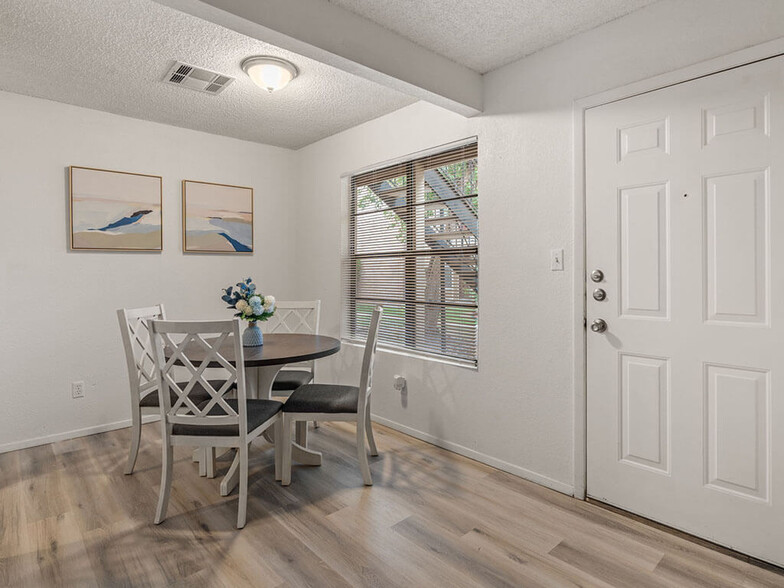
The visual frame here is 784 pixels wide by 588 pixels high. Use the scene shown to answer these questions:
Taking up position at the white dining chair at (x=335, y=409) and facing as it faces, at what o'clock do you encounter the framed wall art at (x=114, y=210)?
The framed wall art is roughly at 1 o'clock from the white dining chair.

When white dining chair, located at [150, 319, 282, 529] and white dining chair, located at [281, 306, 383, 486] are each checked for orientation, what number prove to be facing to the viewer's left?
1

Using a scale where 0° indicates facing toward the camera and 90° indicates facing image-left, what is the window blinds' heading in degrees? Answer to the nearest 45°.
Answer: approximately 45°

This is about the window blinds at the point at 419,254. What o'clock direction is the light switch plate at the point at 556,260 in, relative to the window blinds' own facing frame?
The light switch plate is roughly at 9 o'clock from the window blinds.

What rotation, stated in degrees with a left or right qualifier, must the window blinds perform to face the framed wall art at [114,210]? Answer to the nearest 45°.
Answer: approximately 45° to its right

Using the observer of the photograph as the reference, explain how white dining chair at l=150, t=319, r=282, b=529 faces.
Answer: facing away from the viewer and to the right of the viewer

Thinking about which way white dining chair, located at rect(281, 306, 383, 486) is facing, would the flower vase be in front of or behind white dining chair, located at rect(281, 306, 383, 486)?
in front

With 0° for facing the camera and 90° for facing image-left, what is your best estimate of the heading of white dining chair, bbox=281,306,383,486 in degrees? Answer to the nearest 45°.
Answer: approximately 90°

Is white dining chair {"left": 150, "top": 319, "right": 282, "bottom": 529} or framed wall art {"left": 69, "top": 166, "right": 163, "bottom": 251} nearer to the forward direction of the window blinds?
the white dining chair

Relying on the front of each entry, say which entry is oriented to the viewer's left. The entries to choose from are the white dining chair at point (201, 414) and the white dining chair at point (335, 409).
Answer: the white dining chair at point (335, 409)

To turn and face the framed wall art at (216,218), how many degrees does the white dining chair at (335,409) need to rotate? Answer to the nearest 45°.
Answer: approximately 45° to its right

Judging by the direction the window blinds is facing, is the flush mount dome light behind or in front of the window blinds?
in front
